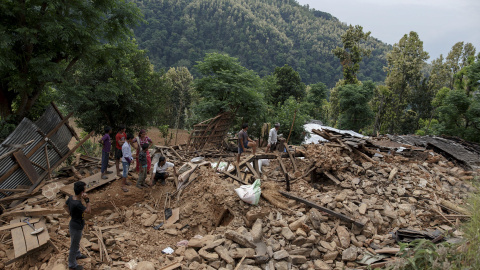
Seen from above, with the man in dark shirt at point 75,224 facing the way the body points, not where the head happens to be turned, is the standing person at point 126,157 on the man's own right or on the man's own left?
on the man's own left

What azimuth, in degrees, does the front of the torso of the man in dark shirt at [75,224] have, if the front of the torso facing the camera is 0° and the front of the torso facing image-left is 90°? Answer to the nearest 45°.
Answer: approximately 270°

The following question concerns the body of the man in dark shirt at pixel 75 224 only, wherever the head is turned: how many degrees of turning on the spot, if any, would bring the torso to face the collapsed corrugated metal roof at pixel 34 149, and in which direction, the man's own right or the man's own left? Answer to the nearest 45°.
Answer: approximately 90° to the man's own left
